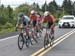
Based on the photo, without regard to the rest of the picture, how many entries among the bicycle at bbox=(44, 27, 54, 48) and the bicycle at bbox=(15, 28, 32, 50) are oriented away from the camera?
0

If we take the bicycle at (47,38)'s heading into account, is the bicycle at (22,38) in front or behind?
in front

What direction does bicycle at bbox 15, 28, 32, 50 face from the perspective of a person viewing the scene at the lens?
facing the viewer and to the left of the viewer

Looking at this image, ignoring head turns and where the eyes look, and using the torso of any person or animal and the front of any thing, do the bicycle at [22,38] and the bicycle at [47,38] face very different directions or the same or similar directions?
same or similar directions

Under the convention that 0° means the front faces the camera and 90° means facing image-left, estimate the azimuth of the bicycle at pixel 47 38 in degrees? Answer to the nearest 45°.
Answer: approximately 45°

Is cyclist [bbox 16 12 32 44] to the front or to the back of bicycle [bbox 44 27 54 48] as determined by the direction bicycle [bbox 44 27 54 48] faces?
to the front

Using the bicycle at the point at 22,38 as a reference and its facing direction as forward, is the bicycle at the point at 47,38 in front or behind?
behind
